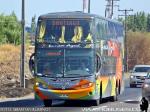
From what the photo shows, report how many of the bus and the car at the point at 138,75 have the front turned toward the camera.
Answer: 2

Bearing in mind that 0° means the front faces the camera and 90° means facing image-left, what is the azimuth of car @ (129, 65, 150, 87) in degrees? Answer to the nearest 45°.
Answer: approximately 0°

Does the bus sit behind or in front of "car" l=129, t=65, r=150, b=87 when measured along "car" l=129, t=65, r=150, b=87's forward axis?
in front

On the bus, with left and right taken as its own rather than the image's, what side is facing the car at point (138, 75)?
back

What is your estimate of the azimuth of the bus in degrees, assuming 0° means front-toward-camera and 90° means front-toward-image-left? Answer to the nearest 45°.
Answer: approximately 0°
